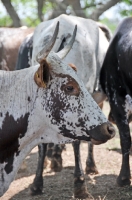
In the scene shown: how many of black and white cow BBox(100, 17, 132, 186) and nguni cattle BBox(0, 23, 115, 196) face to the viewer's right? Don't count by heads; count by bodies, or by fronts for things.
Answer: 2

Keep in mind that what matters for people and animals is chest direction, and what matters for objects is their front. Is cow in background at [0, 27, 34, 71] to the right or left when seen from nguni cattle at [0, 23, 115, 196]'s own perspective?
on its left

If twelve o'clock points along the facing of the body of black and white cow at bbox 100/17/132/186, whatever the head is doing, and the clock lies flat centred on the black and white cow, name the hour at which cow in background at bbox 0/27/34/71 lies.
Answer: The cow in background is roughly at 8 o'clock from the black and white cow.

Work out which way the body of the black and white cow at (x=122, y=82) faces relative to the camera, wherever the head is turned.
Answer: to the viewer's right

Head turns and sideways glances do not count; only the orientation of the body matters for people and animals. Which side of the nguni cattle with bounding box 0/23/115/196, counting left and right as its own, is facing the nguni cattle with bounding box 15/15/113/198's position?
left

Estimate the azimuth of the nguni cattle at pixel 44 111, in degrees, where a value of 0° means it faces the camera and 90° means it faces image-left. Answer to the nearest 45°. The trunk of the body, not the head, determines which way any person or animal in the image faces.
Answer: approximately 270°
